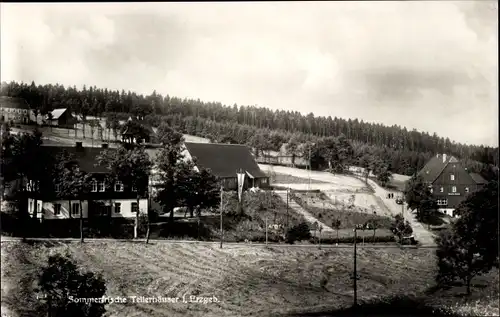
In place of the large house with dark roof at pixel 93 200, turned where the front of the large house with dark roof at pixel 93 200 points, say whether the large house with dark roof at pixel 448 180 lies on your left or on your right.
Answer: on your left

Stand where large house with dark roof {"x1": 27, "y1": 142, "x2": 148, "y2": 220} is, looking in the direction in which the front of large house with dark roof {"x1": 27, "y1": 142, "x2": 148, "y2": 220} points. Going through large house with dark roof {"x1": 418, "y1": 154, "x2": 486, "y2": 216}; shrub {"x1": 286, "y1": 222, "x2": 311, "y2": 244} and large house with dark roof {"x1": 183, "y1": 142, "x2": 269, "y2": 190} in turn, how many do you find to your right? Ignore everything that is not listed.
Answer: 0

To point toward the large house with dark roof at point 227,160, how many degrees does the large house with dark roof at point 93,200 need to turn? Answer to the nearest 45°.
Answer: approximately 90° to its left

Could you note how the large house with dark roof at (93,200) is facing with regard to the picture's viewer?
facing the viewer

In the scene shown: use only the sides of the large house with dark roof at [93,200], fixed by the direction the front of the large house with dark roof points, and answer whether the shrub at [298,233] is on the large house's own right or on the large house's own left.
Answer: on the large house's own left
